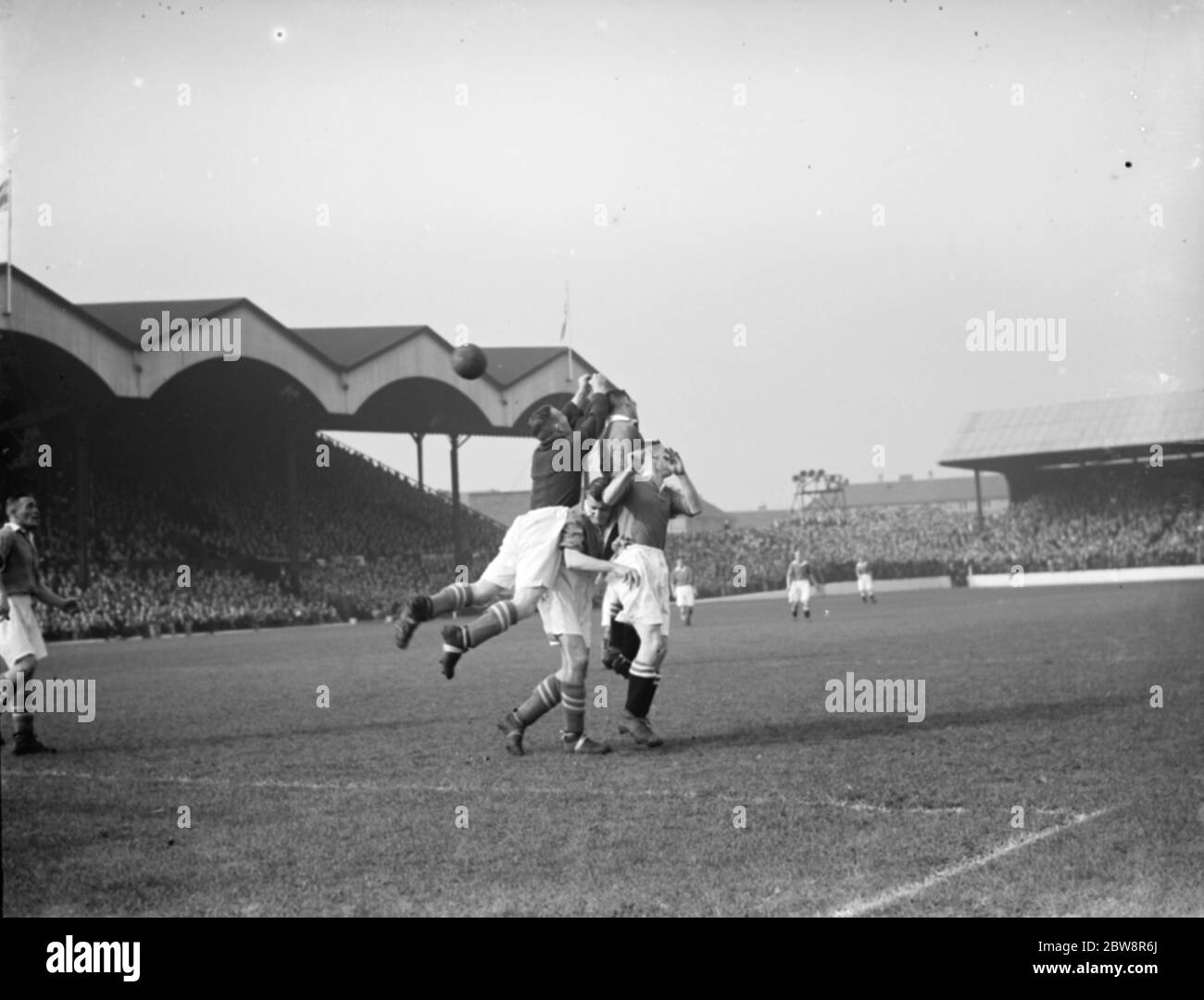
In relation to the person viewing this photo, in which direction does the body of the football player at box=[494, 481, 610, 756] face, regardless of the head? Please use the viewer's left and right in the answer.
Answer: facing to the right of the viewer

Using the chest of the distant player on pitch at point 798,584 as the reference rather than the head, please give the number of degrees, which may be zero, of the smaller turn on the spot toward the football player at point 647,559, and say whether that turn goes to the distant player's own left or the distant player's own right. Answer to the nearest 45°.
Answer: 0° — they already face them

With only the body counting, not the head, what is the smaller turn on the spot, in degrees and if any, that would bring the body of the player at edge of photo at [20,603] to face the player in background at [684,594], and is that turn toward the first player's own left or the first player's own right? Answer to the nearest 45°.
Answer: approximately 45° to the first player's own left

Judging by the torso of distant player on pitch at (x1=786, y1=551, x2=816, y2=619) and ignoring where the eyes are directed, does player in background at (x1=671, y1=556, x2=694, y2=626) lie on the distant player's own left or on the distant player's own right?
on the distant player's own right

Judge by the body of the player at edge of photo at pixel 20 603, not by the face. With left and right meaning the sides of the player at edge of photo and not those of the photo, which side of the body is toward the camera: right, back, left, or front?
right

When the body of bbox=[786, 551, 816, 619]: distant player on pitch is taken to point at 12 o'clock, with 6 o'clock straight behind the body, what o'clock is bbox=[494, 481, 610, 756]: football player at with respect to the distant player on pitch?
The football player is roughly at 12 o'clock from the distant player on pitch.
